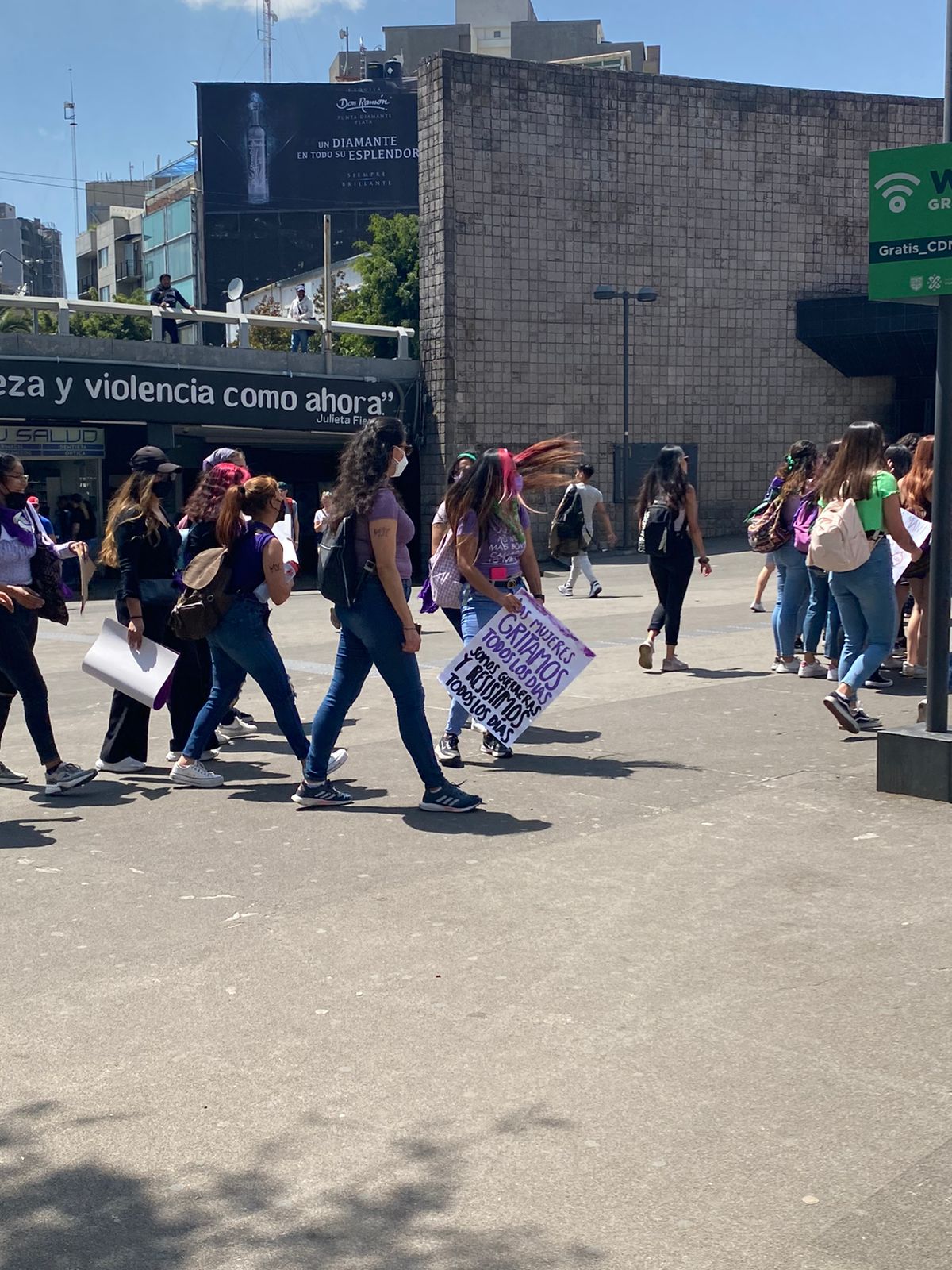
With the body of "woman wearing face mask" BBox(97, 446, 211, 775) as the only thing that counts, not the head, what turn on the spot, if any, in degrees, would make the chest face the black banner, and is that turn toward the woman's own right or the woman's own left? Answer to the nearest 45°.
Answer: approximately 90° to the woman's own left

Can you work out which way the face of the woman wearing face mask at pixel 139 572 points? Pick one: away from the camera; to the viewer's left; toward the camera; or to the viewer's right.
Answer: to the viewer's right

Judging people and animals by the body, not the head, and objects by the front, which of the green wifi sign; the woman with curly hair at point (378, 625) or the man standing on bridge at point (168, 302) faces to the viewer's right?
the woman with curly hair

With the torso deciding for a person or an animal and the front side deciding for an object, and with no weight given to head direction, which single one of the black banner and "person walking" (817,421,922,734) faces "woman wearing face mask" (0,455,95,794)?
the black banner

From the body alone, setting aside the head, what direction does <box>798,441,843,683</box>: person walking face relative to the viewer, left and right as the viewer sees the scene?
facing away from the viewer and to the right of the viewer

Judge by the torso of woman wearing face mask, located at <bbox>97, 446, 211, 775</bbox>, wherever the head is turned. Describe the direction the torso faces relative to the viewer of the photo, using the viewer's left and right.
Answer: facing to the right of the viewer

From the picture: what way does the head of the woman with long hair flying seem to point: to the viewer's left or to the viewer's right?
to the viewer's right

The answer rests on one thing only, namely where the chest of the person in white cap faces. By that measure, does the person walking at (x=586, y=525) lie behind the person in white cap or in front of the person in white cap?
in front

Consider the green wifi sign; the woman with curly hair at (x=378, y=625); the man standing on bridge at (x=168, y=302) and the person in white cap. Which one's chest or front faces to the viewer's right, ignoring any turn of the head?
the woman with curly hair

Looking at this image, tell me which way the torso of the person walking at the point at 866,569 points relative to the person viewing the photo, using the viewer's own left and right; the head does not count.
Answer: facing away from the viewer and to the right of the viewer

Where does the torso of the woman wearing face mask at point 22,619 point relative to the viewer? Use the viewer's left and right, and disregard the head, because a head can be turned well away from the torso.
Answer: facing to the right of the viewer

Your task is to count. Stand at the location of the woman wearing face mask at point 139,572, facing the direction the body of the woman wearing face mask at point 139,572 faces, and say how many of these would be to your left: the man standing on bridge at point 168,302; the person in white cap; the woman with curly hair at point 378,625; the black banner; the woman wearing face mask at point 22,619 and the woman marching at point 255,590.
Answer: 3

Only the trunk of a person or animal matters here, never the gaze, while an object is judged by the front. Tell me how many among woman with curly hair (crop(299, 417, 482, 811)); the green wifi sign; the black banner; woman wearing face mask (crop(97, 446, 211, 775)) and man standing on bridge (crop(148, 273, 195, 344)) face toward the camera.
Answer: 3

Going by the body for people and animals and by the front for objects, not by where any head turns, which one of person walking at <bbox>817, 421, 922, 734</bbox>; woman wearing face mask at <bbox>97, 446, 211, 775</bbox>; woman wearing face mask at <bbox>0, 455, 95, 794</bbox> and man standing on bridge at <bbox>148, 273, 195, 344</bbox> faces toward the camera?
the man standing on bridge

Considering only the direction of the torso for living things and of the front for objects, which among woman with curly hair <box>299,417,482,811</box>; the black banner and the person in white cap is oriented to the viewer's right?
the woman with curly hair

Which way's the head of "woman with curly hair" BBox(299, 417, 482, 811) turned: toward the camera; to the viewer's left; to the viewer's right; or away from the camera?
to the viewer's right

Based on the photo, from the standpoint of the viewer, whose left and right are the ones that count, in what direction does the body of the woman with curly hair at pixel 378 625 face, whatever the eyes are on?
facing to the right of the viewer

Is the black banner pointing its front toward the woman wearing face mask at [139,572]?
yes

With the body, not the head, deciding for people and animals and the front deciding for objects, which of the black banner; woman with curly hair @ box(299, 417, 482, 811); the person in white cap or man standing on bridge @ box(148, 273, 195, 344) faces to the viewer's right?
the woman with curly hair
